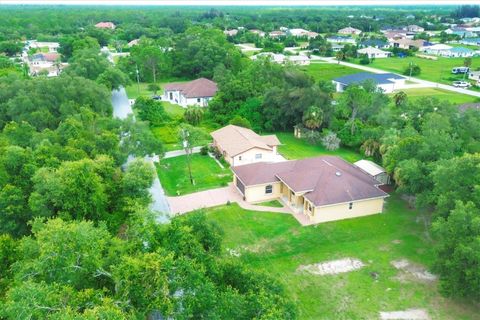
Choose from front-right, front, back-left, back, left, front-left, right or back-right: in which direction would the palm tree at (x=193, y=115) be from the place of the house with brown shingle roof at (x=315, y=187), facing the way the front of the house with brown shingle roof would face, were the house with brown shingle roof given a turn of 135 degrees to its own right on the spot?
front-left

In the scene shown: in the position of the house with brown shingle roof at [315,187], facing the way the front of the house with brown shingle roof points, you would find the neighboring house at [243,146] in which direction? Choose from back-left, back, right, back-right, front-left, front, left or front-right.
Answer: right

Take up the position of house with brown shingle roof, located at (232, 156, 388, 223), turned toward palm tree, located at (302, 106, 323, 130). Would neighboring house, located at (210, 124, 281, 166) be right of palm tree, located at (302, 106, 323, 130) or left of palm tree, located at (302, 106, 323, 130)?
left

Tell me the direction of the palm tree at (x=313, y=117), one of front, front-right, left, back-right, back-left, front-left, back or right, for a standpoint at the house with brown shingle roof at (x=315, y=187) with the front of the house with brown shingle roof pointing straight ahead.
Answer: back-right

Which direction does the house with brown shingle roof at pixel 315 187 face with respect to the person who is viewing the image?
facing the viewer and to the left of the viewer
